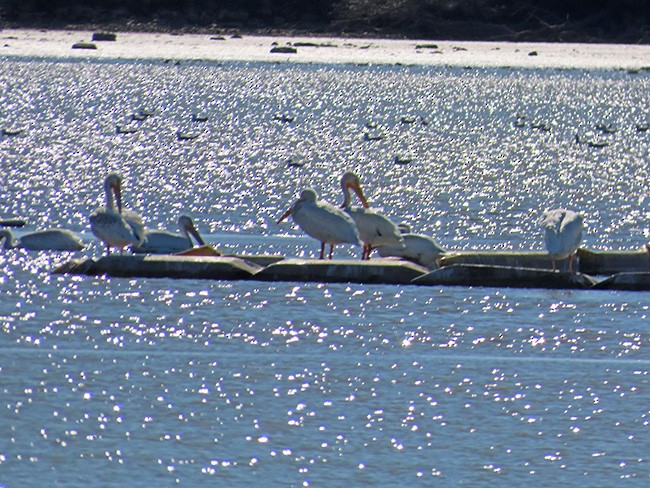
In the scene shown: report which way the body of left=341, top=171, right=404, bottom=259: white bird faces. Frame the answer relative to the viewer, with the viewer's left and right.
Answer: facing to the left of the viewer

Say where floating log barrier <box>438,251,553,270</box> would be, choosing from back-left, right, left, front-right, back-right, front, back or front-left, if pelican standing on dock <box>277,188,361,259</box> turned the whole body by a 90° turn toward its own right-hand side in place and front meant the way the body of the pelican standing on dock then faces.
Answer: right

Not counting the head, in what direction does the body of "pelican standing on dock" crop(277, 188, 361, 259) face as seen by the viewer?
to the viewer's left

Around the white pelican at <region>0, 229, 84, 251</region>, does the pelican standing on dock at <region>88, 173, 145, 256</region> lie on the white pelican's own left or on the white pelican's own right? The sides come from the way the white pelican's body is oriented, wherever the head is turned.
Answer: on the white pelican's own left

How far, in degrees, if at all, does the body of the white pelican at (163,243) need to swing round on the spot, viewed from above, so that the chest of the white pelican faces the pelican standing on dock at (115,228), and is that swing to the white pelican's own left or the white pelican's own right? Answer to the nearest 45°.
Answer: approximately 135° to the white pelican's own right

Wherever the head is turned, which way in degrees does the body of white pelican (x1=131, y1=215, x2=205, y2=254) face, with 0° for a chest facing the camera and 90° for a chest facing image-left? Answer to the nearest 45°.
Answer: approximately 270°

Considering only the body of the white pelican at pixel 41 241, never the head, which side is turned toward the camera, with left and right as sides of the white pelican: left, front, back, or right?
left

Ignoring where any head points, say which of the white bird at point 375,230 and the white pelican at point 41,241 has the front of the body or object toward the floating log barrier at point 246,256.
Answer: the white bird

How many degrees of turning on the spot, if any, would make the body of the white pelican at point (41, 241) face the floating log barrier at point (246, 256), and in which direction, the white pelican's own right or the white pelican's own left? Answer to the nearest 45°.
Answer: approximately 135° to the white pelican's own left

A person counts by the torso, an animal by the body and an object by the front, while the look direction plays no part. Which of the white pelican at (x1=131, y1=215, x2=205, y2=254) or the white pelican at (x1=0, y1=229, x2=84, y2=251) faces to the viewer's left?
the white pelican at (x1=0, y1=229, x2=84, y2=251)

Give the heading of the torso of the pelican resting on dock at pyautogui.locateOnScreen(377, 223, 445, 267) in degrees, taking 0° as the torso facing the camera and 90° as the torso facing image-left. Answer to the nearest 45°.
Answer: approximately 90°
